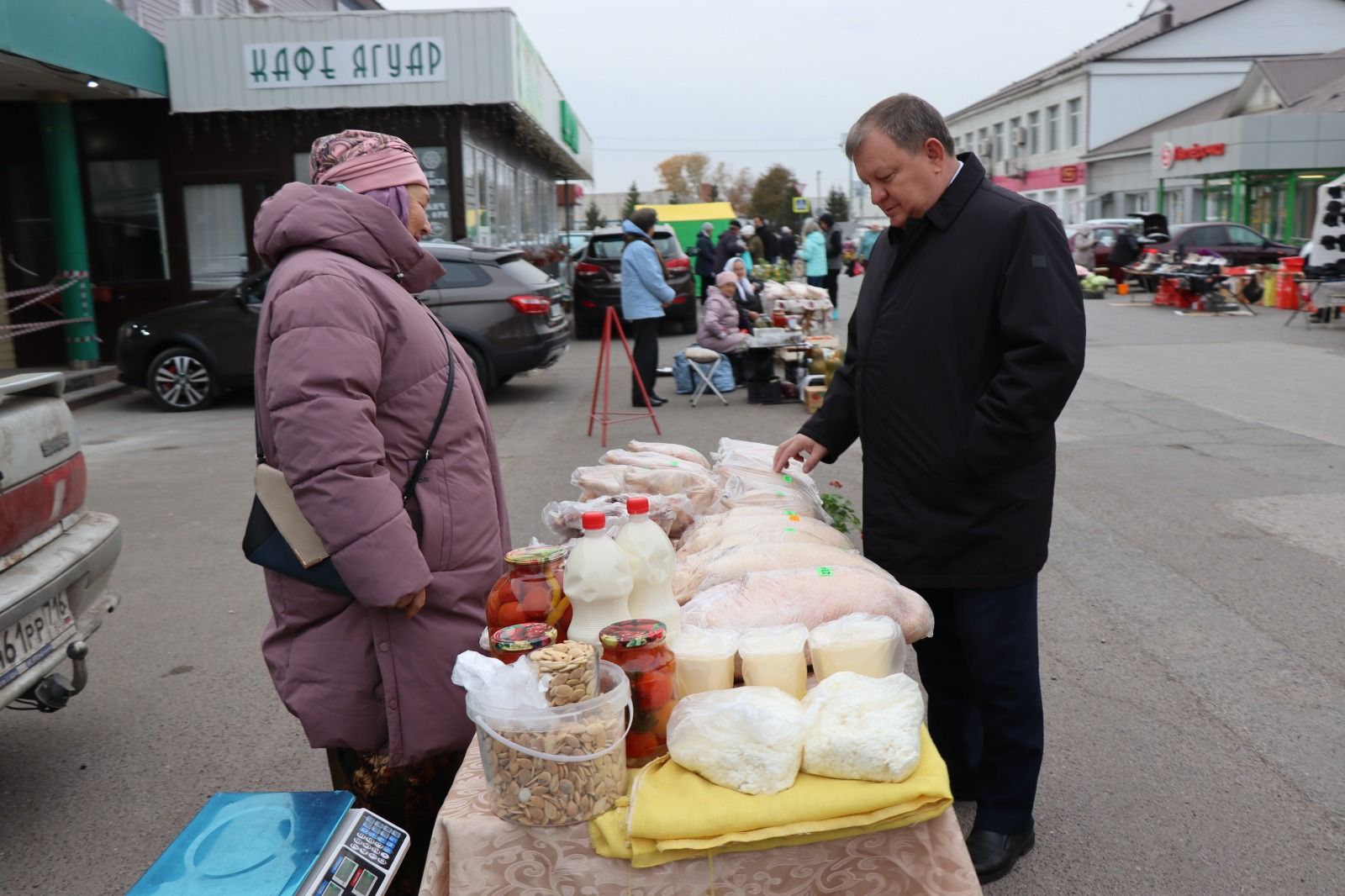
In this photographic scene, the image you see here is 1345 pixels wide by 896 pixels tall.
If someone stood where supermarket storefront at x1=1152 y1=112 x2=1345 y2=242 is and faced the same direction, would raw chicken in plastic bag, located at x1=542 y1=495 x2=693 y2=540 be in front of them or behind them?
in front

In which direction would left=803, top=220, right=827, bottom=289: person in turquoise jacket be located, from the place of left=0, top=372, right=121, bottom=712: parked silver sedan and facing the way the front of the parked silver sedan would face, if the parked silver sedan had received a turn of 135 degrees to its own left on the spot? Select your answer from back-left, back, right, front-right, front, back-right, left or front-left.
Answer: back-left

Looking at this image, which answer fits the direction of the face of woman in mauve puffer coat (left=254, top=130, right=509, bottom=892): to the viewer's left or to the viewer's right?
to the viewer's right

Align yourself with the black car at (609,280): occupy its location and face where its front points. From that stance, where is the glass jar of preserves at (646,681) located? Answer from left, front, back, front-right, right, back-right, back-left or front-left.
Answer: back

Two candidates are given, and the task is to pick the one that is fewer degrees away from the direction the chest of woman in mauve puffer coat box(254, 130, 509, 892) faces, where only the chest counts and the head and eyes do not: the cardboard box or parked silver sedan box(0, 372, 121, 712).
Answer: the cardboard box

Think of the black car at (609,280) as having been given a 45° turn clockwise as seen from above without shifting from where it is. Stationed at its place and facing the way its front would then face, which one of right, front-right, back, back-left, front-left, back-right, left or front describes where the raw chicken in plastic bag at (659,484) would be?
back-right

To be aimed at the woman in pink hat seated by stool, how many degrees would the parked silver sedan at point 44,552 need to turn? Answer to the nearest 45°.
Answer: approximately 90° to its right

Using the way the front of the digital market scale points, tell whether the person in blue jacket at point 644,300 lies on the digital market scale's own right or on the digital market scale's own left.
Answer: on the digital market scale's own left

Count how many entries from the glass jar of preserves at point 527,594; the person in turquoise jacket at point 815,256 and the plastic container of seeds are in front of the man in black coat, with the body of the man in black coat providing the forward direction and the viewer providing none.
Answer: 2

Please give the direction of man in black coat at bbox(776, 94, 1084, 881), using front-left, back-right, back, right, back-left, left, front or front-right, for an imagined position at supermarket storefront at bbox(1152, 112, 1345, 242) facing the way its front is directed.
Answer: front-left

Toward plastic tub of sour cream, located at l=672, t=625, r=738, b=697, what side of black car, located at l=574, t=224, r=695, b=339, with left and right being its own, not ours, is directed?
back

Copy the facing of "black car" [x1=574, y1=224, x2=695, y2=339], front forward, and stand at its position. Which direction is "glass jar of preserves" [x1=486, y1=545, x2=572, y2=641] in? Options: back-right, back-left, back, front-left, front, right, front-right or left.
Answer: back

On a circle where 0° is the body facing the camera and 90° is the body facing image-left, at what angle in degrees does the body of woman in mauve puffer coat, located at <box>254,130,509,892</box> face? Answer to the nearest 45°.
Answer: approximately 270°

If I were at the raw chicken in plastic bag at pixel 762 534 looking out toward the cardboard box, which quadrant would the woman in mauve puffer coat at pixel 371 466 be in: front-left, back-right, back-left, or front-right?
back-left
